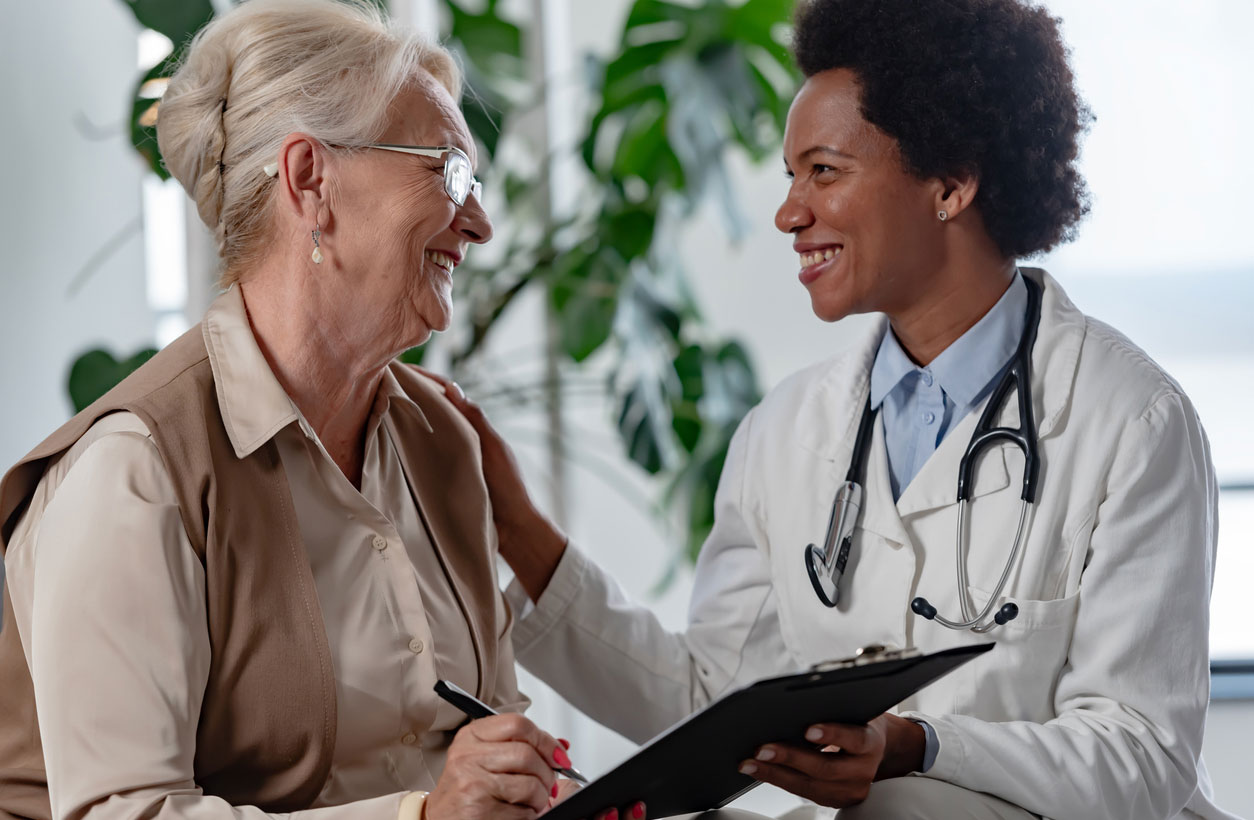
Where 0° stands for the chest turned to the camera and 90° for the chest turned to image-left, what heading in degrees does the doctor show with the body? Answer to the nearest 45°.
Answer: approximately 45°

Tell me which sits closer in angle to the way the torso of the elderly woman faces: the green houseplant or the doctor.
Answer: the doctor

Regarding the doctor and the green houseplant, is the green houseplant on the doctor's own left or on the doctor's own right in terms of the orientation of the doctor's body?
on the doctor's own right

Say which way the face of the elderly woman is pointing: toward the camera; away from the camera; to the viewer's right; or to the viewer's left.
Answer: to the viewer's right

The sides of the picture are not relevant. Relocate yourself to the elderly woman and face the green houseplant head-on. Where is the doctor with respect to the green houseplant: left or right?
right

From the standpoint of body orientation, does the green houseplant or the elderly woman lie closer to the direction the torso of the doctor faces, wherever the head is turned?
the elderly woman

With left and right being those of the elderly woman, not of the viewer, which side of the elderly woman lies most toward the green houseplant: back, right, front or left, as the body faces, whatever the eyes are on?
left

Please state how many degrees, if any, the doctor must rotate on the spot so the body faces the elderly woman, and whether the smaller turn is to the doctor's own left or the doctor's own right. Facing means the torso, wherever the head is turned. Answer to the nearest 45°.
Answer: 0° — they already face them
